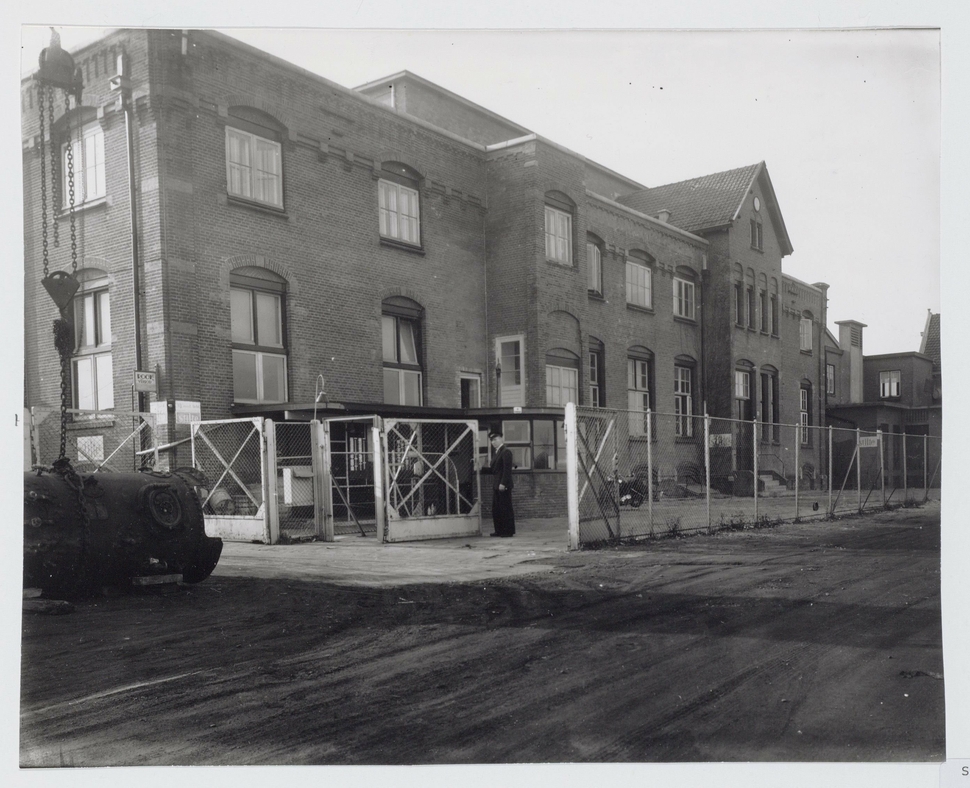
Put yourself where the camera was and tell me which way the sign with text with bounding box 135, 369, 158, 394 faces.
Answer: facing the viewer

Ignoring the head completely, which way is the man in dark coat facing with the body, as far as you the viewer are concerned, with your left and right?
facing the viewer and to the left of the viewer

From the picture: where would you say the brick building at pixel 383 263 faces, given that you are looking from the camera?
facing the viewer and to the right of the viewer

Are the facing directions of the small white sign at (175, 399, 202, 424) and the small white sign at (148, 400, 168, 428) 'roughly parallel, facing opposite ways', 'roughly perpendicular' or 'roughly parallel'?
roughly parallel

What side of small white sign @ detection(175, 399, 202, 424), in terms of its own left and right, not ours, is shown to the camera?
front
